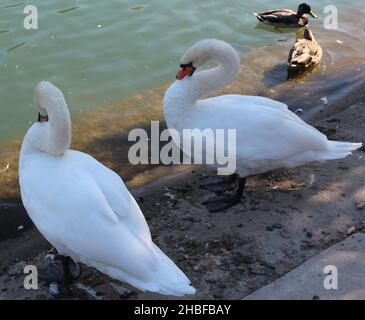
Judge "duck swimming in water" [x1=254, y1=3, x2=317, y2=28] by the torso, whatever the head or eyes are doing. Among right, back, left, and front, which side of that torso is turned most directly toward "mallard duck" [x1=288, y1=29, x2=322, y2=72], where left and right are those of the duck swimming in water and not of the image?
right

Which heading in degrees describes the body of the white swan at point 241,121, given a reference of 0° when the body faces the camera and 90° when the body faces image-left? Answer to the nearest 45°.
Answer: approximately 90°

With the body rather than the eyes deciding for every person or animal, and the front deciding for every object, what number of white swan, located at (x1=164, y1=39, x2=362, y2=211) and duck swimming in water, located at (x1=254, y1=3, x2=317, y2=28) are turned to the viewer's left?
1

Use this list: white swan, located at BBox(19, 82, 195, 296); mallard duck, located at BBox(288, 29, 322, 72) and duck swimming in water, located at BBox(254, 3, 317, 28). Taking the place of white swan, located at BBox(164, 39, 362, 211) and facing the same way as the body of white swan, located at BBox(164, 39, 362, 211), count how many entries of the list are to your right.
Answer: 2

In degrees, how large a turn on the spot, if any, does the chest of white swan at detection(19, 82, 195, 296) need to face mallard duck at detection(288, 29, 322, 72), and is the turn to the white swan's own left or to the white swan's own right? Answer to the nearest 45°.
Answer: approximately 90° to the white swan's own right

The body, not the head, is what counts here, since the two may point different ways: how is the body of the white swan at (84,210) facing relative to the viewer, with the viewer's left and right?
facing away from the viewer and to the left of the viewer

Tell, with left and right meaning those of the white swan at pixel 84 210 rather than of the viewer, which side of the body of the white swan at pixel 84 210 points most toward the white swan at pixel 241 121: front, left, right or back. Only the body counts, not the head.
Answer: right

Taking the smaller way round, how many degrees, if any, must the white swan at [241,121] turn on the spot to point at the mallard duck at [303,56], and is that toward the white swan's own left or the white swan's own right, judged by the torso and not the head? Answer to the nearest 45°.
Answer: approximately 90° to the white swan's own right

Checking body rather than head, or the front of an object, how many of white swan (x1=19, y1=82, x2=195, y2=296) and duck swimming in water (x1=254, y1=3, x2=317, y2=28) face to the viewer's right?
1

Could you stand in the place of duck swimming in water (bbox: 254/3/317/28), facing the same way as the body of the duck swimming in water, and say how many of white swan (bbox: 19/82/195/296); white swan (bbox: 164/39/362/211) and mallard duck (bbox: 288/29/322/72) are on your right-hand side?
3

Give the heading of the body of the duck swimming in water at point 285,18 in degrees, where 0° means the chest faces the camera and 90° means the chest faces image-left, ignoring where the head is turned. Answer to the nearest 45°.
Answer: approximately 270°

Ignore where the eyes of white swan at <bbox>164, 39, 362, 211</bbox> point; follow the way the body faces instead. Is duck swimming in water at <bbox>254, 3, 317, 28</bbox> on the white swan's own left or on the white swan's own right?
on the white swan's own right

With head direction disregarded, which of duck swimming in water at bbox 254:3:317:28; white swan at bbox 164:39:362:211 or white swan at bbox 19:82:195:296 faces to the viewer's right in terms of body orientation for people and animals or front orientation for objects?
the duck swimming in water

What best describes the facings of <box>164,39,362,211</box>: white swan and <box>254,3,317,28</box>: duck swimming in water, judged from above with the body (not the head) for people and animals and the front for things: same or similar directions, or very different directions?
very different directions

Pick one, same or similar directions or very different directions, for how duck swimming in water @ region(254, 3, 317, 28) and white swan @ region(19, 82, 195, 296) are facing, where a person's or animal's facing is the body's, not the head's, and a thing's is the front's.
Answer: very different directions
